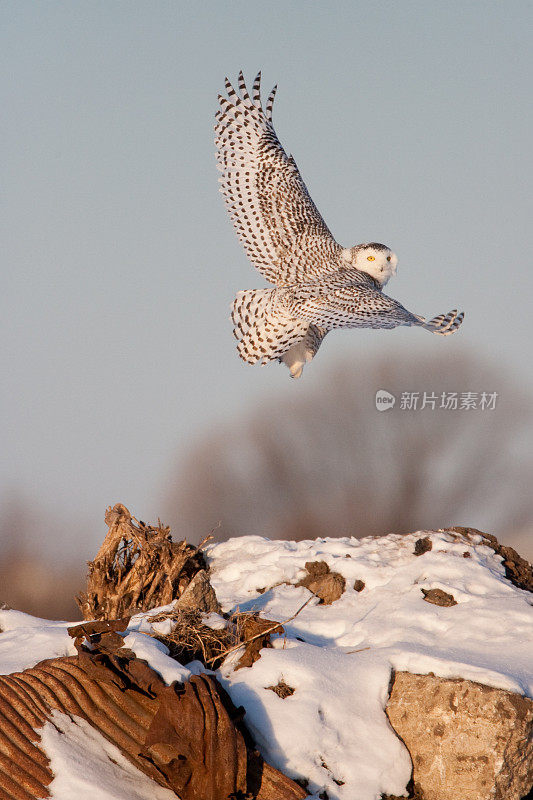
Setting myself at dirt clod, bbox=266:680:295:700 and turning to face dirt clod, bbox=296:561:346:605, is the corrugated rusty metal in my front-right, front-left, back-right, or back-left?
back-left

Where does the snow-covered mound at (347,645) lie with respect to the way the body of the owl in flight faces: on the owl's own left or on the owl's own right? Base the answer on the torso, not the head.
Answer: on the owl's own right

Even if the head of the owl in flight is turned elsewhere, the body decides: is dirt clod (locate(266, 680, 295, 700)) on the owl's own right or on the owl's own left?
on the owl's own right

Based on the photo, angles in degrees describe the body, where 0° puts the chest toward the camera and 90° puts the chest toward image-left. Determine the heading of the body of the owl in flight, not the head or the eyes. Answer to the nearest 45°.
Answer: approximately 270°

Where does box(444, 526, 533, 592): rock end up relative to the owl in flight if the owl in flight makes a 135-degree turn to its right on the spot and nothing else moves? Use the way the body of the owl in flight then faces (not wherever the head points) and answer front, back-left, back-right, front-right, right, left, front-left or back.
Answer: left
